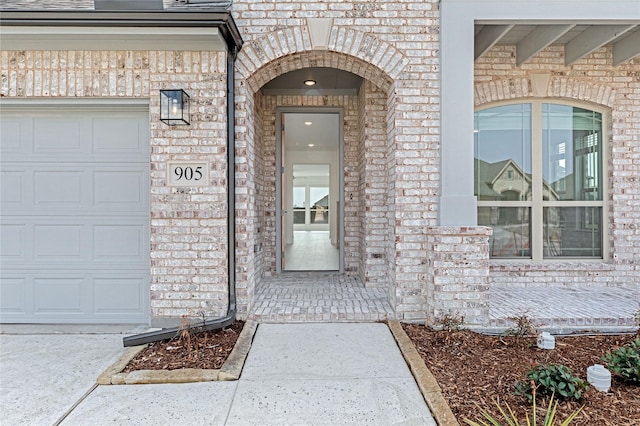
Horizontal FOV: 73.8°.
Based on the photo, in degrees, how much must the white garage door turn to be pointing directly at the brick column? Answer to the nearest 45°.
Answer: approximately 45° to its left

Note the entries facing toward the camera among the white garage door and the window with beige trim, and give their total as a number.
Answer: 2

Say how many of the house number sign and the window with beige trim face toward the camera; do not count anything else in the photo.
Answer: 2

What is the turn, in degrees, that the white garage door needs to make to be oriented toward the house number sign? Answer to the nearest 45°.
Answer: approximately 45° to its left

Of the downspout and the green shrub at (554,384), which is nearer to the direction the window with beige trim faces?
the green shrub

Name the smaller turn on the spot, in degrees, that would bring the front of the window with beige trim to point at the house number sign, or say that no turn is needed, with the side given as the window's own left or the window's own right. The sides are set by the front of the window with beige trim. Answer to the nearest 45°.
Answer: approximately 45° to the window's own right

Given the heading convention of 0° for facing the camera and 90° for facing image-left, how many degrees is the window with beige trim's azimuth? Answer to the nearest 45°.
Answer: approximately 0°

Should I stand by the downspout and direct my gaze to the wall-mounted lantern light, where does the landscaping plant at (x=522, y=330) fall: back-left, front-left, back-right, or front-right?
back-left
